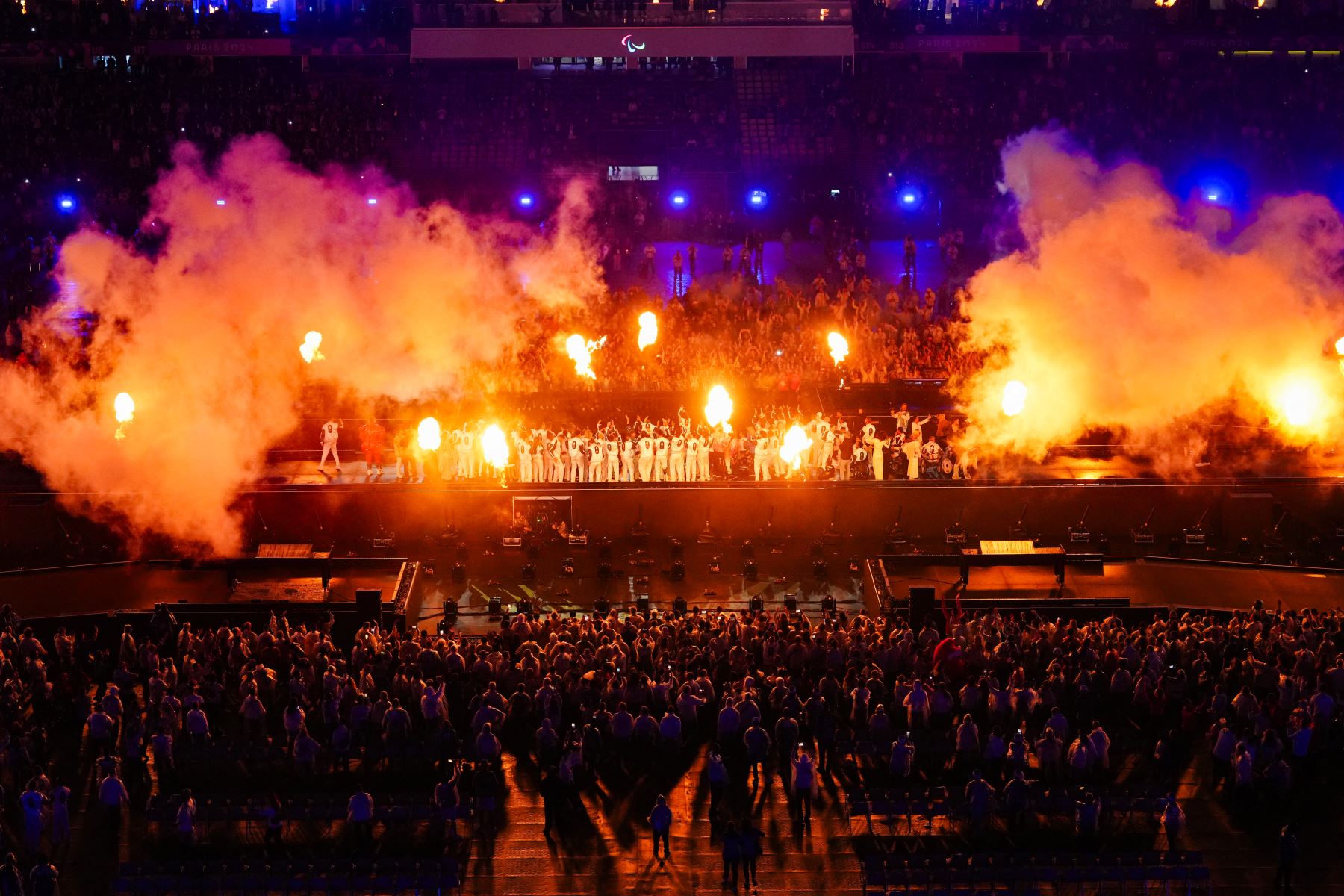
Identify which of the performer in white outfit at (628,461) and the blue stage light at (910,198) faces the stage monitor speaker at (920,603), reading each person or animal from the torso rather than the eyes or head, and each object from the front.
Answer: the blue stage light

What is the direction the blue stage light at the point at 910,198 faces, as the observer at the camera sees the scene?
facing the viewer

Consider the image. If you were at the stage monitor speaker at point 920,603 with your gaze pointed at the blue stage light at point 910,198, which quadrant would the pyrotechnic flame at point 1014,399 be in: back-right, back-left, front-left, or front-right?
front-right

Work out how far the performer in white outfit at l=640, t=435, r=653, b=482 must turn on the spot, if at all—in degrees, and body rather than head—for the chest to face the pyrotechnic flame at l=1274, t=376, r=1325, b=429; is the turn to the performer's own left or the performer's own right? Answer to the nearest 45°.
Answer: approximately 90° to the performer's own left

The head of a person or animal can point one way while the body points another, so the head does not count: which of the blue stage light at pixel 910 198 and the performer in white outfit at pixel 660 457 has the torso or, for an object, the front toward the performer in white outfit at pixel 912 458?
the blue stage light

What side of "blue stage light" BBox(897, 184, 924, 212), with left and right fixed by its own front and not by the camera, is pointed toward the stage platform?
front

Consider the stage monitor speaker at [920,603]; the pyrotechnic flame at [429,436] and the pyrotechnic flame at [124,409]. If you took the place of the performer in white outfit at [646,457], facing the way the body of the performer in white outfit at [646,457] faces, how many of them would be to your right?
2
